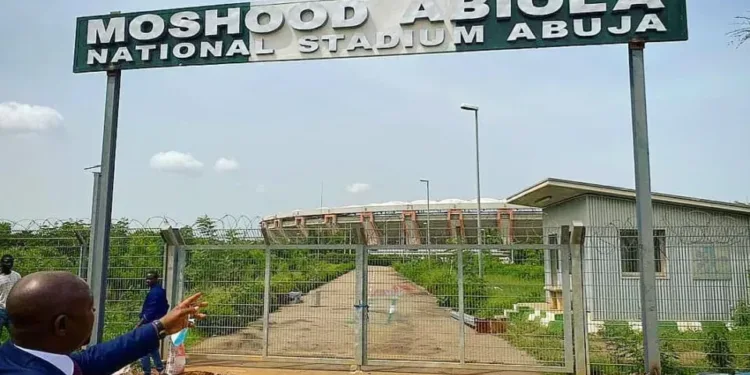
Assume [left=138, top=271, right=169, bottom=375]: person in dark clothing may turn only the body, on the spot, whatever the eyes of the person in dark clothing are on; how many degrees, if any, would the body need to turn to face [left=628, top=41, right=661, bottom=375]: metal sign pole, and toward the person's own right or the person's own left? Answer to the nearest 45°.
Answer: approximately 135° to the person's own left

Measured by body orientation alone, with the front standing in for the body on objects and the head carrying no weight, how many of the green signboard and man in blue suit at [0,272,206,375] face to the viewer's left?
0

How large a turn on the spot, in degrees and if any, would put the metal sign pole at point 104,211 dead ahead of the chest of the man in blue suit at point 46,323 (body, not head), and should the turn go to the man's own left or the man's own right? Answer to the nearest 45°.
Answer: approximately 45° to the man's own left

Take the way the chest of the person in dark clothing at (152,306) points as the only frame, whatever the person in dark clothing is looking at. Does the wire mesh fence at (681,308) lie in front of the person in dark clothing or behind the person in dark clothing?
behind

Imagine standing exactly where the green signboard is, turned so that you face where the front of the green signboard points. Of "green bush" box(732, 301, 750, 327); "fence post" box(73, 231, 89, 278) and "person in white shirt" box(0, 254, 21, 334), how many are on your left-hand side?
1

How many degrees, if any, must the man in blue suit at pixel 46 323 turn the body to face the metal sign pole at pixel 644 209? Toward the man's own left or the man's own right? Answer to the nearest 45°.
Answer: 0° — they already face it

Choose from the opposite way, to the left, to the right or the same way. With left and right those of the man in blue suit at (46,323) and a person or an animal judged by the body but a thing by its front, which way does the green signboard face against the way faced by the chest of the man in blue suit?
the opposite way

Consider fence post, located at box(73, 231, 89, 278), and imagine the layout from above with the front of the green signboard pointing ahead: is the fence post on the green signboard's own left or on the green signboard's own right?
on the green signboard's own right

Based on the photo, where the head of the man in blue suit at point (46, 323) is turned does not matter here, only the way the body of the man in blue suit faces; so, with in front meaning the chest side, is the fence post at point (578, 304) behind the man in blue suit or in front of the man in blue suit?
in front

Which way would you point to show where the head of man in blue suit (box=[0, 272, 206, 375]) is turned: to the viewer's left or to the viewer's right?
to the viewer's right

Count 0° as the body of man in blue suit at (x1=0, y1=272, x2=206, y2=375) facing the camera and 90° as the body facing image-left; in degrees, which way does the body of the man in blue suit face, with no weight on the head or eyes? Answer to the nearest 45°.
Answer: approximately 225°

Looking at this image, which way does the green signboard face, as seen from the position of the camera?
facing the viewer
